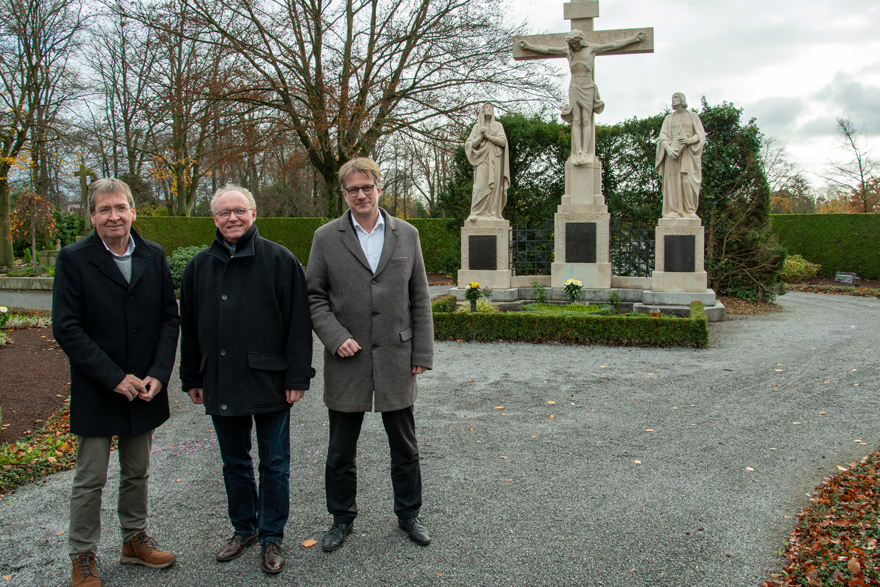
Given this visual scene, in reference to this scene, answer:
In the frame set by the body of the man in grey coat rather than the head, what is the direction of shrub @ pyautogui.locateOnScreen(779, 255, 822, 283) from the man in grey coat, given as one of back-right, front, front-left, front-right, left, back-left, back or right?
back-left

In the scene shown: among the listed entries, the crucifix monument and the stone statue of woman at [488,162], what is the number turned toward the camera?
2

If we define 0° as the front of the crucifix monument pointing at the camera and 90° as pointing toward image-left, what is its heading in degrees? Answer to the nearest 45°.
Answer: approximately 0°

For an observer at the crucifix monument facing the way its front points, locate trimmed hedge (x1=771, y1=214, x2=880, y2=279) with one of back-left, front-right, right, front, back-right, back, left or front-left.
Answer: back-left

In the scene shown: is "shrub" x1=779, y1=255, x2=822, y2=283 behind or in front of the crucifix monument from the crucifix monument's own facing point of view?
behind

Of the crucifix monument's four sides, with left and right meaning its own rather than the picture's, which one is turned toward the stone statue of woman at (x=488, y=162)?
right

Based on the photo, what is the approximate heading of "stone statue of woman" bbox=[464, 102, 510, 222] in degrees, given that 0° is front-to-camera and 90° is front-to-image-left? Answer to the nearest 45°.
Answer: approximately 0°

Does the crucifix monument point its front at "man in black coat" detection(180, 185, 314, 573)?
yes
